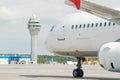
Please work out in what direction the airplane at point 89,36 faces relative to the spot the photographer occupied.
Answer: facing away from the viewer and to the left of the viewer
